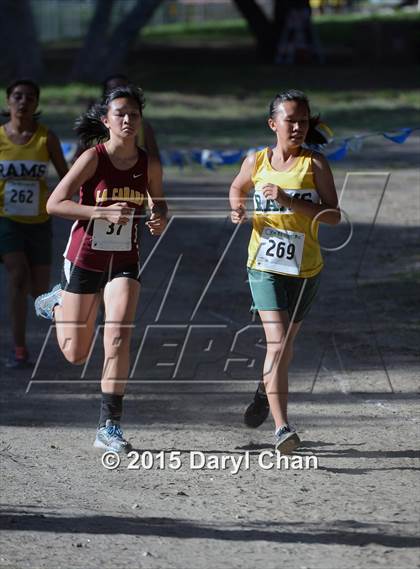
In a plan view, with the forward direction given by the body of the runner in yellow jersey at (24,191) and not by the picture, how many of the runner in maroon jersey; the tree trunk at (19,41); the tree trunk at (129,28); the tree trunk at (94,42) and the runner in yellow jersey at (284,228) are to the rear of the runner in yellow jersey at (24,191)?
3

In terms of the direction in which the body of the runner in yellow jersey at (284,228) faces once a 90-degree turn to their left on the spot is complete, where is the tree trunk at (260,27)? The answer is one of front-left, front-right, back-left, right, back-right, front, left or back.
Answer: left

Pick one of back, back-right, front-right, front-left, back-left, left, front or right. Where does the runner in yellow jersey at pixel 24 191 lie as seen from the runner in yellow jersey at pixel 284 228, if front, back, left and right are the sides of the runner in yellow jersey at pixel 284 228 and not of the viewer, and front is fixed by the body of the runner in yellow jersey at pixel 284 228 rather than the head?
back-right

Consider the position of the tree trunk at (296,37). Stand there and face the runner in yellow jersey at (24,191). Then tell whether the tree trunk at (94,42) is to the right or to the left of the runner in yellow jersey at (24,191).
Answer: right

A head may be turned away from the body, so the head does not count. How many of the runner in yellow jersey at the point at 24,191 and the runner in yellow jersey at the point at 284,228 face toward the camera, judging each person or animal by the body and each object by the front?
2

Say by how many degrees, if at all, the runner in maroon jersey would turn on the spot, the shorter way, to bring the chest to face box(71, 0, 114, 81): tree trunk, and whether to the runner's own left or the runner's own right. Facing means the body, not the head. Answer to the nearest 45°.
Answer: approximately 135° to the runner's own left

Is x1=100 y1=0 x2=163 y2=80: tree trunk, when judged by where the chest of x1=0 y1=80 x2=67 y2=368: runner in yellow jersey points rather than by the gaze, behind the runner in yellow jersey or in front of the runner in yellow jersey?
behind

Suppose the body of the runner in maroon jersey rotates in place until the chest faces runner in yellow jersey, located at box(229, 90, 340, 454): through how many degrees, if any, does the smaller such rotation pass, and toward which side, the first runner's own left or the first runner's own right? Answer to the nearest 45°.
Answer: approximately 45° to the first runner's own left

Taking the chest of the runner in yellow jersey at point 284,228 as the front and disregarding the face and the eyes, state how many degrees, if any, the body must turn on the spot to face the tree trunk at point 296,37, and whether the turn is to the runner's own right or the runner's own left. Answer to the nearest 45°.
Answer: approximately 180°

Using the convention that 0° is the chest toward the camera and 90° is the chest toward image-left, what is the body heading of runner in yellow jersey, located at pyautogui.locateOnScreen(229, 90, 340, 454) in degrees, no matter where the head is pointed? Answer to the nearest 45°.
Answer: approximately 0°

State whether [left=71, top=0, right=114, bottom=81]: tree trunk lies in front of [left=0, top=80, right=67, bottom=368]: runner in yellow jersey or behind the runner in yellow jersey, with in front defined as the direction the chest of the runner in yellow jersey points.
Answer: behind
